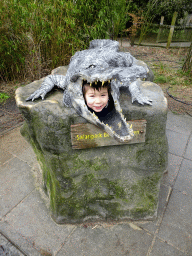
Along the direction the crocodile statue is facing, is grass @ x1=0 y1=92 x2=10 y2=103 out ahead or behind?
behind

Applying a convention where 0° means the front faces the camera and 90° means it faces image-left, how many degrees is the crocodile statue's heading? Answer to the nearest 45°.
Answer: approximately 315°
